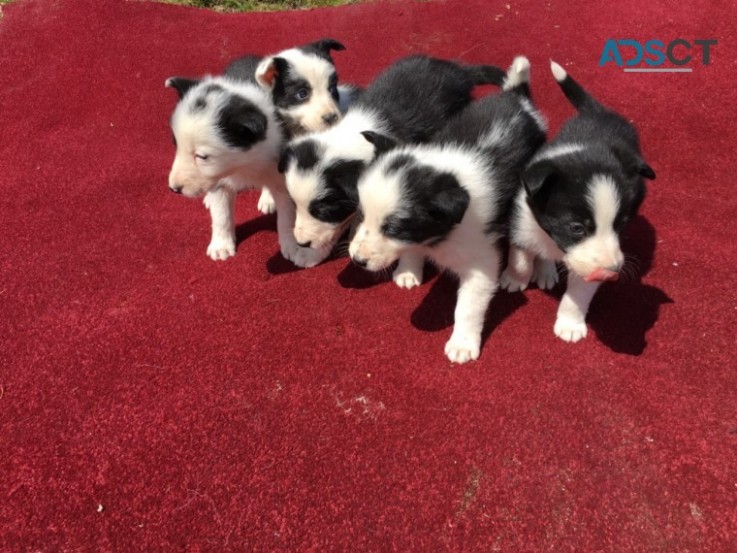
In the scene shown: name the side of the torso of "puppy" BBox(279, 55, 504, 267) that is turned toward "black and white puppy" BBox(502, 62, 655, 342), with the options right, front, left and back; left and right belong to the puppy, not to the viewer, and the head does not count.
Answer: left

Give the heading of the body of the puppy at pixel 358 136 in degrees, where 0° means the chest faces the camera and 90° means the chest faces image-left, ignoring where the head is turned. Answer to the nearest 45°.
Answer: approximately 45°

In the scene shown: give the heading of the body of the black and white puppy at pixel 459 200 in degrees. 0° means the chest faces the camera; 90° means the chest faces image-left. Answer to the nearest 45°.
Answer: approximately 45°

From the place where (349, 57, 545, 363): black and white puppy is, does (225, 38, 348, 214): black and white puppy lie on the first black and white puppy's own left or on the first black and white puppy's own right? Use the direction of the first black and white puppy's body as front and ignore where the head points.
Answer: on the first black and white puppy's own right
